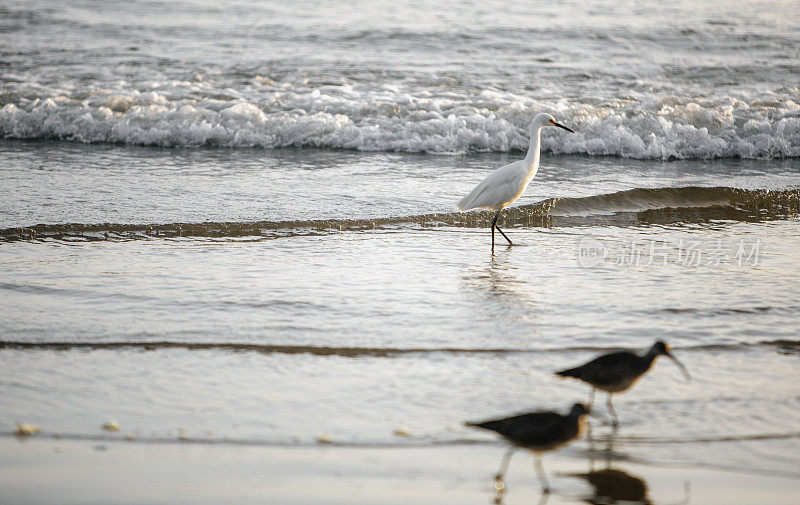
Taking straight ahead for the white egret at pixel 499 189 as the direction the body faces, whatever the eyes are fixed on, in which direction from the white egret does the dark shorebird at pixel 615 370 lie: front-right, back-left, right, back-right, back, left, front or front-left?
right

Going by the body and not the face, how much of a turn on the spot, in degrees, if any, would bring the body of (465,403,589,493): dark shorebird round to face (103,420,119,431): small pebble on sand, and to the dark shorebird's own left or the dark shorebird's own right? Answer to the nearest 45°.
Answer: approximately 180°

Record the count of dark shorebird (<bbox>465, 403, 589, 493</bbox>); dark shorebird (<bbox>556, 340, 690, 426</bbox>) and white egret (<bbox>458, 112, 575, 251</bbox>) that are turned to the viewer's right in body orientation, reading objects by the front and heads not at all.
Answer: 3

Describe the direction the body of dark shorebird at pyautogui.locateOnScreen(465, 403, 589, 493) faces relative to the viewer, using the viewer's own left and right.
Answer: facing to the right of the viewer

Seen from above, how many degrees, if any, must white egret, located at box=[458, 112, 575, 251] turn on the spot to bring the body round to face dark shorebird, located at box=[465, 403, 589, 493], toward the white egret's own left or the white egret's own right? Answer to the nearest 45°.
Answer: approximately 90° to the white egret's own right

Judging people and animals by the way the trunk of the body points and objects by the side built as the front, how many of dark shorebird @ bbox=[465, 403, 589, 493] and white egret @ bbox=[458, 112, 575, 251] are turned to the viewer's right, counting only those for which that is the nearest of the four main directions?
2

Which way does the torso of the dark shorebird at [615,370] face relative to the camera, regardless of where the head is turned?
to the viewer's right

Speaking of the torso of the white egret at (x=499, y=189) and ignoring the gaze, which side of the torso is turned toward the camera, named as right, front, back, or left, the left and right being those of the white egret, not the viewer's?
right
